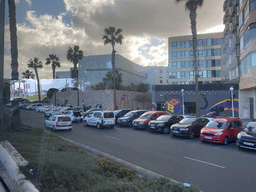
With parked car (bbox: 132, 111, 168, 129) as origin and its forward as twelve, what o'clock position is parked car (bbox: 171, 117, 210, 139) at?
parked car (bbox: 171, 117, 210, 139) is roughly at 9 o'clock from parked car (bbox: 132, 111, 168, 129).

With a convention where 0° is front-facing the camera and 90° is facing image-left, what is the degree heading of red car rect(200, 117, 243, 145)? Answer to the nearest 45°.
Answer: approximately 45°

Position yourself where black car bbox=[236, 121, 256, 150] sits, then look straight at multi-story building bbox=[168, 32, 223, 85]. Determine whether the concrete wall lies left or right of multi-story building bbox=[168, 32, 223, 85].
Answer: left

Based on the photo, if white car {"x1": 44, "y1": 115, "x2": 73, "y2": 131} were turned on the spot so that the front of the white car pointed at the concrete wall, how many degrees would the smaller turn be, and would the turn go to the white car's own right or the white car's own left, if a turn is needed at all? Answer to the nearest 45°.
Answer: approximately 45° to the white car's own right

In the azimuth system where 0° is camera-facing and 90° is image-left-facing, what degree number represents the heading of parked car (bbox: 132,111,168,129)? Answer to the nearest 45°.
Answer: approximately 45°

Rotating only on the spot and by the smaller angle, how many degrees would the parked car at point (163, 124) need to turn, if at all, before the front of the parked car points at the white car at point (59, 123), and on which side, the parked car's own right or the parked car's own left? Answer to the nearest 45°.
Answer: approximately 45° to the parked car's own right

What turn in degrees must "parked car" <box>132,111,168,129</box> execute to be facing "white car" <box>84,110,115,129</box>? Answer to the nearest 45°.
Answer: approximately 45° to its right

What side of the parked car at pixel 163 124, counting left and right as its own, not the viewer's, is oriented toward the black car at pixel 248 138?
left

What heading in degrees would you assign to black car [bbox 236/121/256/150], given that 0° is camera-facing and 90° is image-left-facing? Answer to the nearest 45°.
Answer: approximately 45°

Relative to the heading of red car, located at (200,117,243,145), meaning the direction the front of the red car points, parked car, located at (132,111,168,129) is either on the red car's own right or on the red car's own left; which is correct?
on the red car's own right
